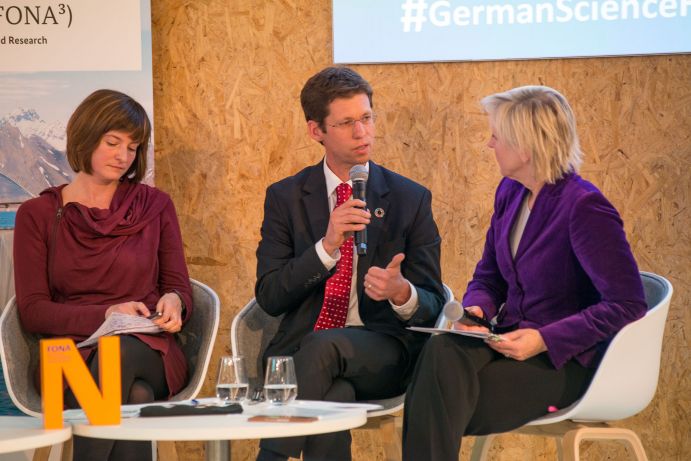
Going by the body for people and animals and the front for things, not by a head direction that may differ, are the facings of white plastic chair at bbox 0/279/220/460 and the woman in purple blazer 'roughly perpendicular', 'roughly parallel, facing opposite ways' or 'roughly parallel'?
roughly perpendicular

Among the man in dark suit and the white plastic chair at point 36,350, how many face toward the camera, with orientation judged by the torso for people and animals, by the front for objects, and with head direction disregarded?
2

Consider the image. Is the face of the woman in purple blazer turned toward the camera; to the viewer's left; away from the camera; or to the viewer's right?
to the viewer's left

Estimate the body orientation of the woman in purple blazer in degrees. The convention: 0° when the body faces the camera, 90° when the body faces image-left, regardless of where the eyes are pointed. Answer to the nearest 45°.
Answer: approximately 45°

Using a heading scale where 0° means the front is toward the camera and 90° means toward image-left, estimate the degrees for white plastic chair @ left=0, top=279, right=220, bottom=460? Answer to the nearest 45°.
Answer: approximately 0°

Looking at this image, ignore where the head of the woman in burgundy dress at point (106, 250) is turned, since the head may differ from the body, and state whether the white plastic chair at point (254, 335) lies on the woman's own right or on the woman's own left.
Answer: on the woman's own left

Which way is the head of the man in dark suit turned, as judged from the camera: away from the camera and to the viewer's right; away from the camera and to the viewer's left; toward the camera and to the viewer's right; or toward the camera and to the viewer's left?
toward the camera and to the viewer's right

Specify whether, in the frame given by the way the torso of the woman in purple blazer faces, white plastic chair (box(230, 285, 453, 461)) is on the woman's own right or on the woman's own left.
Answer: on the woman's own right
